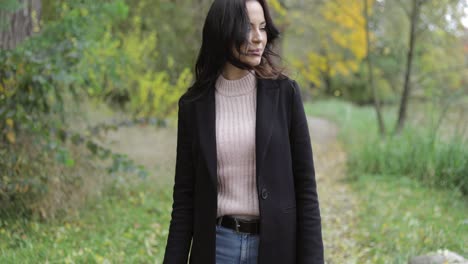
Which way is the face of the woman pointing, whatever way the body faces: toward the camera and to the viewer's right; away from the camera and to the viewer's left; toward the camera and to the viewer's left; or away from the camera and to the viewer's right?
toward the camera and to the viewer's right

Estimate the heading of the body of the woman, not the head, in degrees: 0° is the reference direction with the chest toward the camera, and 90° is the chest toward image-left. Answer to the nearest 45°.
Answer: approximately 0°

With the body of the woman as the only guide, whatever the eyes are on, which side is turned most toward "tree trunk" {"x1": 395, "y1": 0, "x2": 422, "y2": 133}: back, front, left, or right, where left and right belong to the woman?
back

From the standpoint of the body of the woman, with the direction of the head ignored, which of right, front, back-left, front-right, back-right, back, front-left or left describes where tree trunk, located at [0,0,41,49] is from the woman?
back-right
